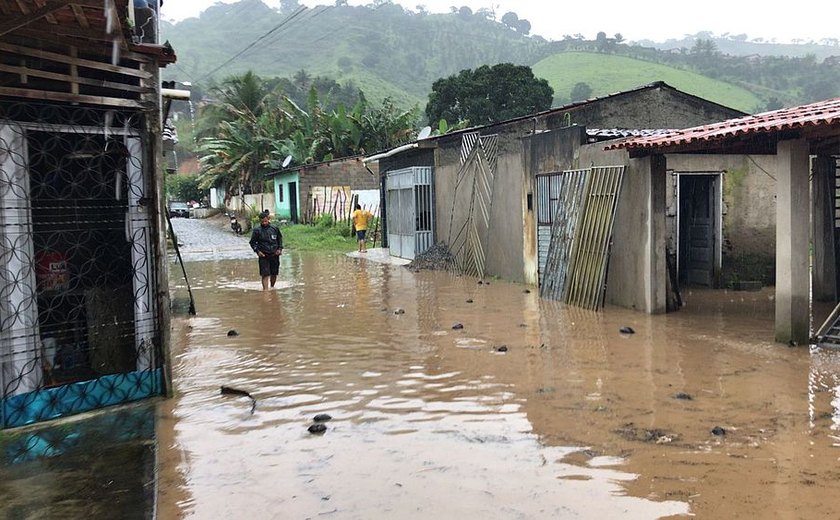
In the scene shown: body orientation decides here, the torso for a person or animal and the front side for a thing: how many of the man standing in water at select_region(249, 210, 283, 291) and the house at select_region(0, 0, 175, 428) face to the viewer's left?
0

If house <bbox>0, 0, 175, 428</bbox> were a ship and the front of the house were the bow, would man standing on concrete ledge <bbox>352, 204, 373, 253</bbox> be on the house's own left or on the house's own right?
on the house's own left

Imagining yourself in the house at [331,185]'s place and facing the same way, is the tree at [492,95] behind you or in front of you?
behind

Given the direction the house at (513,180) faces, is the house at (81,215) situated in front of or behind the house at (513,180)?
in front

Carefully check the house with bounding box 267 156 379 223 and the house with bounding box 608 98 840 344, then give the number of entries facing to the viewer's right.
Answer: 0

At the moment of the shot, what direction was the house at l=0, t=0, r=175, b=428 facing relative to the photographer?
facing the viewer and to the right of the viewer

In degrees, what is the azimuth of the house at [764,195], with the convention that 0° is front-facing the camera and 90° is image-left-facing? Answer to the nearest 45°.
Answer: approximately 45°

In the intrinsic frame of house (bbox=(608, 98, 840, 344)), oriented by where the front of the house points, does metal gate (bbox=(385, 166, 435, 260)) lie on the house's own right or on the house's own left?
on the house's own right

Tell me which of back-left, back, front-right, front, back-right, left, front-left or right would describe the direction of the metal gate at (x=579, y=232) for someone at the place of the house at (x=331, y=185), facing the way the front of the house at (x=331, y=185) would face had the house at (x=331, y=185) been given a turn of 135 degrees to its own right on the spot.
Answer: back

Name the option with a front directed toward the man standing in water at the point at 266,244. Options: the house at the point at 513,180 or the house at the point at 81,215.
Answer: the house at the point at 513,180
